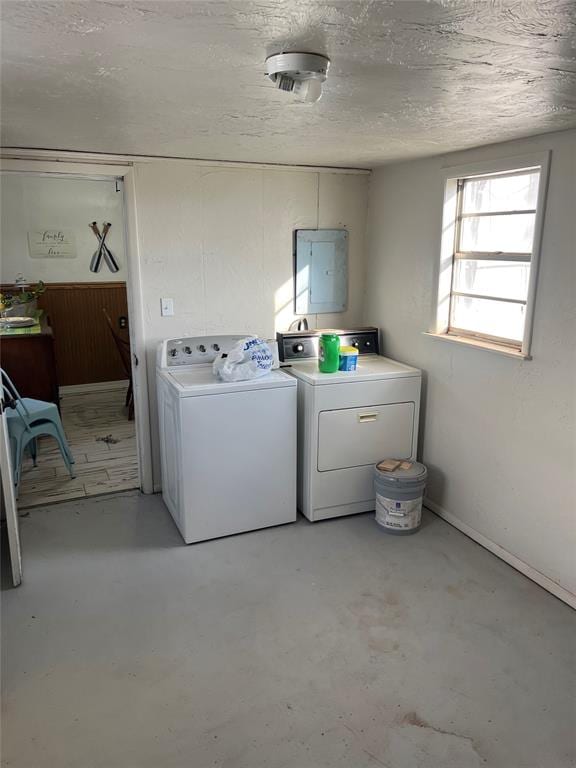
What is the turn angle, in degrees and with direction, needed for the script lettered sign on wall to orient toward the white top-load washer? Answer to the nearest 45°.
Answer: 0° — it already faces it

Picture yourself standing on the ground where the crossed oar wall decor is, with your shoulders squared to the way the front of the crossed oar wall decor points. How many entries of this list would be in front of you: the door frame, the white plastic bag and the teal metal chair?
3

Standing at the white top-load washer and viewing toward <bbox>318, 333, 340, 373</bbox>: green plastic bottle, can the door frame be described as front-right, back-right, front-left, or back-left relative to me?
back-left

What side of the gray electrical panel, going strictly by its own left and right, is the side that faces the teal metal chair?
right

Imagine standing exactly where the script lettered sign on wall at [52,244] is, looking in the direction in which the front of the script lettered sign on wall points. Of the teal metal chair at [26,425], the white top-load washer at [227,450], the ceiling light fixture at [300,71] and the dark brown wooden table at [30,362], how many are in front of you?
4

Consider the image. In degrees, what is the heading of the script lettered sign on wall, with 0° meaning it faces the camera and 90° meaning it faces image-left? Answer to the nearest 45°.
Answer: approximately 0°

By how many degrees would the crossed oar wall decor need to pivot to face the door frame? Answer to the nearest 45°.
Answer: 0° — it already faces it

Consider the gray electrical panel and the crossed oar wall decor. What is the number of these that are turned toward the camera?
2

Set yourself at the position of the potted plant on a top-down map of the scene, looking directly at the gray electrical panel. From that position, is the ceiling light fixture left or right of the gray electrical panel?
right

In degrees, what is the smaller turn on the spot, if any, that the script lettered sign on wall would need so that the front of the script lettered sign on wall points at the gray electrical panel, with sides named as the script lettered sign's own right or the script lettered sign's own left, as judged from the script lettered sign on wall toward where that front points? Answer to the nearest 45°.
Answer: approximately 45° to the script lettered sign's own left

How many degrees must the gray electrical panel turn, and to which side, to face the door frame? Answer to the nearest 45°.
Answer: approximately 45° to its right

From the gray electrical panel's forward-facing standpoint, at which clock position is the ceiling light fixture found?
The ceiling light fixture is roughly at 12 o'clock from the gray electrical panel.

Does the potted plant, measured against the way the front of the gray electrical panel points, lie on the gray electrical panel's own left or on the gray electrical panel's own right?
on the gray electrical panel's own right

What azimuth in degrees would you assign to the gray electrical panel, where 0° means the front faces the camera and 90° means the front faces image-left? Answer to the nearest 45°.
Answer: approximately 0°

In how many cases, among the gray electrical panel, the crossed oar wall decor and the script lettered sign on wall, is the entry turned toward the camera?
3
